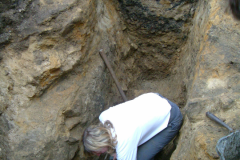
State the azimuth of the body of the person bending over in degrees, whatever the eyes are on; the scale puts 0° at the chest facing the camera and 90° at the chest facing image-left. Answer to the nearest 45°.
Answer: approximately 45°

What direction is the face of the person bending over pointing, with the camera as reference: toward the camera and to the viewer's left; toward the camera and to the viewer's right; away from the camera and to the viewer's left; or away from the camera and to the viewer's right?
toward the camera and to the viewer's left
